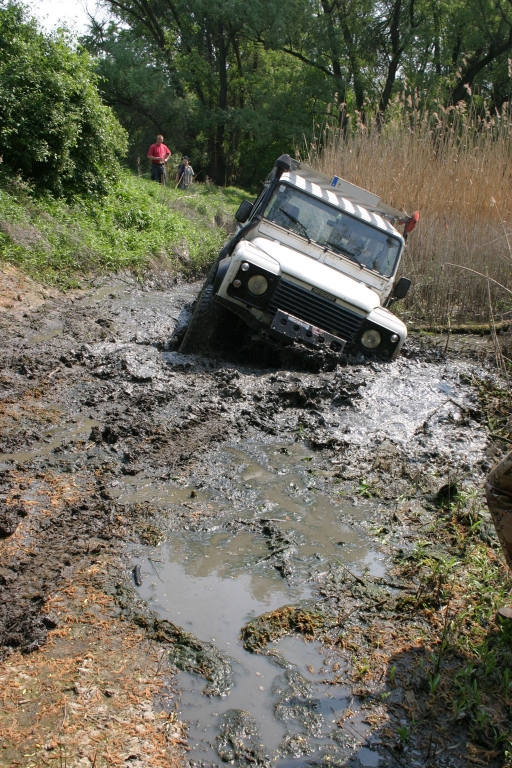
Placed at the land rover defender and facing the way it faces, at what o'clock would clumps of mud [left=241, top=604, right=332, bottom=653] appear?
The clumps of mud is roughly at 12 o'clock from the land rover defender.

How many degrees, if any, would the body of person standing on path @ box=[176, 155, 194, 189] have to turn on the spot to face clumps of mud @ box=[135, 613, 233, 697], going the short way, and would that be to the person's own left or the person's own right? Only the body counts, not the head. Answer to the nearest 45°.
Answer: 0° — they already face it

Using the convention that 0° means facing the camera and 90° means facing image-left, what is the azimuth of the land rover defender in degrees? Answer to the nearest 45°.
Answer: approximately 0°

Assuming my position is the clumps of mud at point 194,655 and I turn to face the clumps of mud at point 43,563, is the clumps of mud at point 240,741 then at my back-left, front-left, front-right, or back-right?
back-left

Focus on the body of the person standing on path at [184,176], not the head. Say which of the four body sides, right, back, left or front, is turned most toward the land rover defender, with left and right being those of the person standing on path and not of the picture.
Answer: front

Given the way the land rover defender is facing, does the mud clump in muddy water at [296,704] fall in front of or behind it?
in front

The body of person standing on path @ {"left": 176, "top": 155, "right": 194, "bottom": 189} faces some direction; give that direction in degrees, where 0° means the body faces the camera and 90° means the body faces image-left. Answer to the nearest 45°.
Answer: approximately 0°

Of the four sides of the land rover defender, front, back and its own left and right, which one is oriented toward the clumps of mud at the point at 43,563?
front

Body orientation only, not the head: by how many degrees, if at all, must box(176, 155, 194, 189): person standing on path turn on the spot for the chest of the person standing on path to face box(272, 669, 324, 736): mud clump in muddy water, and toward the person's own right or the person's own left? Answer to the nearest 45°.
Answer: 0° — they already face it

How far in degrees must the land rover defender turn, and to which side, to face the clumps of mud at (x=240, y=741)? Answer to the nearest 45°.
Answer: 0° — it already faces it

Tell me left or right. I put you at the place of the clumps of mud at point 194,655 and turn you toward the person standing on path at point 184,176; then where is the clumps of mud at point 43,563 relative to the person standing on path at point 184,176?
left

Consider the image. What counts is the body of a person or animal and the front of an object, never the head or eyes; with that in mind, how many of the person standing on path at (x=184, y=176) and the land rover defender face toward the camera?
2

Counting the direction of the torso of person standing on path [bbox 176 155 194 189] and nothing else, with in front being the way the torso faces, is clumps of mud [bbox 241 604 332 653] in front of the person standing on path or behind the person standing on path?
in front

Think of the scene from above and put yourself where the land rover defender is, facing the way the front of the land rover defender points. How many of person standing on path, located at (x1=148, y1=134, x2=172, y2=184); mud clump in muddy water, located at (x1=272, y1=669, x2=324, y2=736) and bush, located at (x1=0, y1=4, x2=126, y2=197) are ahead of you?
1
